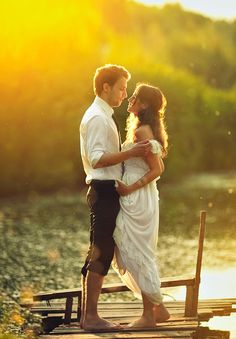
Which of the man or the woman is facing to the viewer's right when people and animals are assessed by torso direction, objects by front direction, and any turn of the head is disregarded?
the man

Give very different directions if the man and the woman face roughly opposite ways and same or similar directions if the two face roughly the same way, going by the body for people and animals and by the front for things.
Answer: very different directions

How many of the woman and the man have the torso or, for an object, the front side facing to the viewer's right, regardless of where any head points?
1

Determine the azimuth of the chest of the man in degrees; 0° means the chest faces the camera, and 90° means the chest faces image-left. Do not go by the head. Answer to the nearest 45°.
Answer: approximately 270°

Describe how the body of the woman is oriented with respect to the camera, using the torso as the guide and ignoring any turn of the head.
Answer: to the viewer's left
